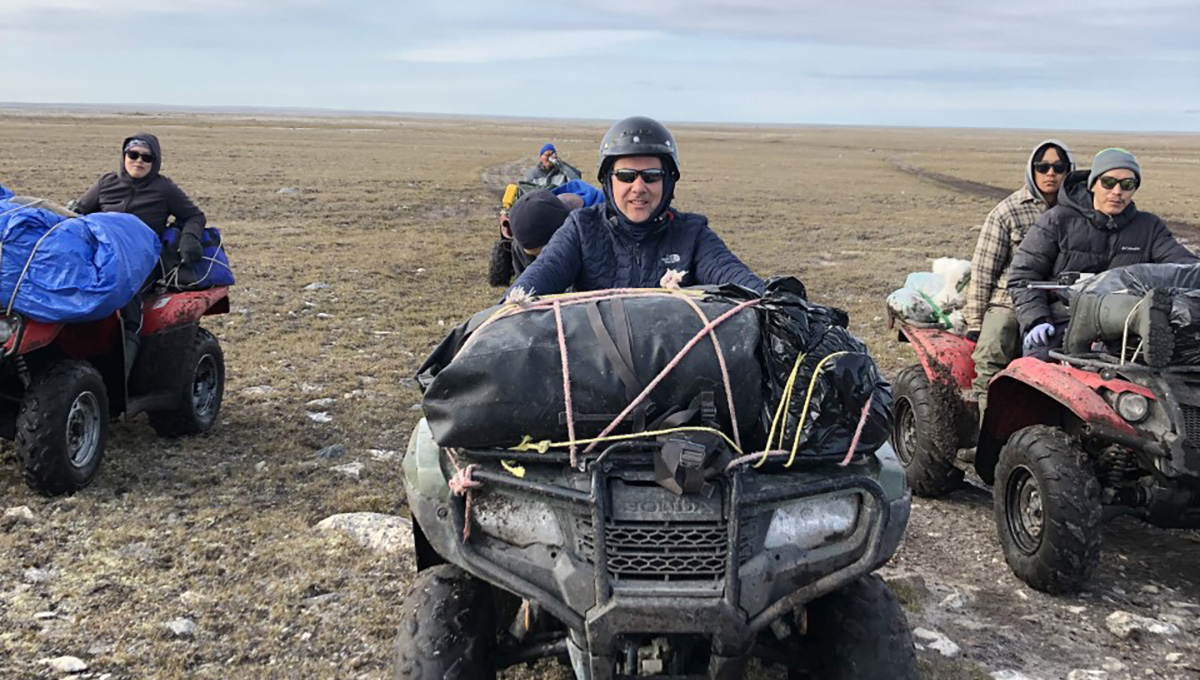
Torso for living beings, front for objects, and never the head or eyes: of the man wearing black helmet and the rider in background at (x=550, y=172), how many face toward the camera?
2

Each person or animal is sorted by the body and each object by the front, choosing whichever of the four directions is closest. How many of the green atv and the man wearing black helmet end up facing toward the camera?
2

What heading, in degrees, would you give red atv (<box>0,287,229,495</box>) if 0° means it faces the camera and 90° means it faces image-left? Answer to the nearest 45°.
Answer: approximately 45°

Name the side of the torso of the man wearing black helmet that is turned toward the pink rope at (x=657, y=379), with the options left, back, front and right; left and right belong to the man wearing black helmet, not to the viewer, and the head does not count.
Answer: front

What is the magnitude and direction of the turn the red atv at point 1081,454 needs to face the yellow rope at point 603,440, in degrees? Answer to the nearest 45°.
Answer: approximately 90° to its right

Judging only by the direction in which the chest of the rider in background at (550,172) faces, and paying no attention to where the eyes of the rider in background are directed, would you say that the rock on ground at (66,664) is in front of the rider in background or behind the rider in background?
in front

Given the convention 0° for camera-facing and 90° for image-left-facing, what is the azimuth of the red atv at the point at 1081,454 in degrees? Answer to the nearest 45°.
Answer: approximately 315°

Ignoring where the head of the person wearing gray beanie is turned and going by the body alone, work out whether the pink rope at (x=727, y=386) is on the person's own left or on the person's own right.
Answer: on the person's own right
